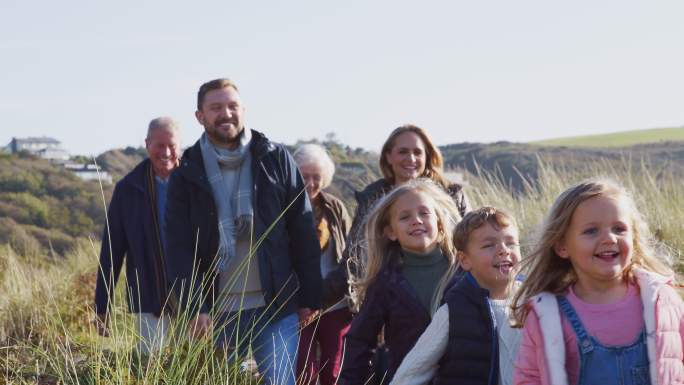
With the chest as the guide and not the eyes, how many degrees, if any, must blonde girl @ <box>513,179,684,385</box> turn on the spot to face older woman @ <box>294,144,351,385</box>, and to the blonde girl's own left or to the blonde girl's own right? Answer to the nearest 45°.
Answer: approximately 135° to the blonde girl's own right

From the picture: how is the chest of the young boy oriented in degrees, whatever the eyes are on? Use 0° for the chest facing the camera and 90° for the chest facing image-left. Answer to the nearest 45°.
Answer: approximately 315°

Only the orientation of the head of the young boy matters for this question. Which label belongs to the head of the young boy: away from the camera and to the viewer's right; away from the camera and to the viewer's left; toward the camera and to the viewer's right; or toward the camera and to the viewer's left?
toward the camera and to the viewer's right

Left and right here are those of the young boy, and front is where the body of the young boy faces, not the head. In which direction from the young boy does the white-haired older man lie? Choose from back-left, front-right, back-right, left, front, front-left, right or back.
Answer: back

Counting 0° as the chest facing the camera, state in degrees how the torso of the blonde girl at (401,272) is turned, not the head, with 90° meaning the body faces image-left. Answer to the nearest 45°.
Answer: approximately 315°

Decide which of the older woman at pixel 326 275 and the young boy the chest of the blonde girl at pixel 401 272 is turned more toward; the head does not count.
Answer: the young boy

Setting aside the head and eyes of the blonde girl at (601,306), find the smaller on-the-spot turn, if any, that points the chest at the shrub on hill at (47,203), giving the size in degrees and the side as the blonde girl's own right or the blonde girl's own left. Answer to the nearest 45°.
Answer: approximately 135° to the blonde girl's own right

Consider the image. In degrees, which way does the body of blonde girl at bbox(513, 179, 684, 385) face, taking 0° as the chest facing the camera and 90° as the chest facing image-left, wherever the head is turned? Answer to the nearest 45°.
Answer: approximately 0°
